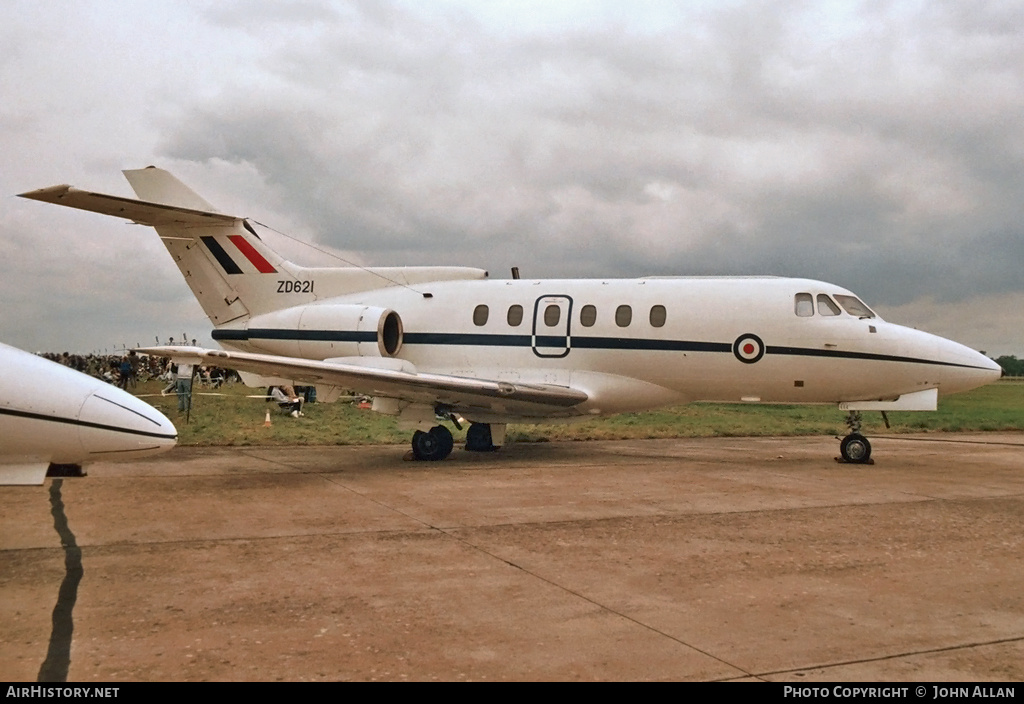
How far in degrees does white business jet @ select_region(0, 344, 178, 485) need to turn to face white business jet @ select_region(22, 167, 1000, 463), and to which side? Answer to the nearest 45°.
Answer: approximately 45° to its left

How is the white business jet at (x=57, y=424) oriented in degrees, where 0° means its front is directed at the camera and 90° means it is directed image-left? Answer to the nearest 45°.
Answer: approximately 270°
